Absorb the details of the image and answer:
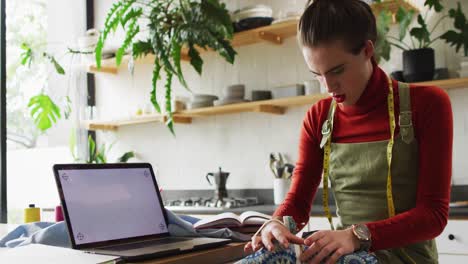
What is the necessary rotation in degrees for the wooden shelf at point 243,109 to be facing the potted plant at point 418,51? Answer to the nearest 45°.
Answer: approximately 90° to its left

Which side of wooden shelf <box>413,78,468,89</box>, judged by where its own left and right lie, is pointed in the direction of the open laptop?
front

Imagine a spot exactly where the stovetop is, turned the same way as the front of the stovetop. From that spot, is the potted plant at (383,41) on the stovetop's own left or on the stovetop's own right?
on the stovetop's own left

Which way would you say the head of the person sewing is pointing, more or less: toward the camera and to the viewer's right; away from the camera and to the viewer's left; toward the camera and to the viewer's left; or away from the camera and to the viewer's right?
toward the camera and to the viewer's left

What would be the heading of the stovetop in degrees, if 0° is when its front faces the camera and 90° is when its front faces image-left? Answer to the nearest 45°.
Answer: approximately 45°

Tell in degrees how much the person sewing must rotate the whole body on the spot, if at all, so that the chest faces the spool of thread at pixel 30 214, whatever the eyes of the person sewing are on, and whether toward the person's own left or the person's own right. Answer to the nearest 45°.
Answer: approximately 45° to the person's own right

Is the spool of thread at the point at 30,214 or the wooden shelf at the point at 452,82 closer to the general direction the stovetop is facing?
the spool of thread

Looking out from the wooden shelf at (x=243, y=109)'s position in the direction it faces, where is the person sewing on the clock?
The person sewing is roughly at 10 o'clock from the wooden shelf.

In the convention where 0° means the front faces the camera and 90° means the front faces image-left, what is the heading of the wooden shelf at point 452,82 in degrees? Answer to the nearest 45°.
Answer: approximately 45°
